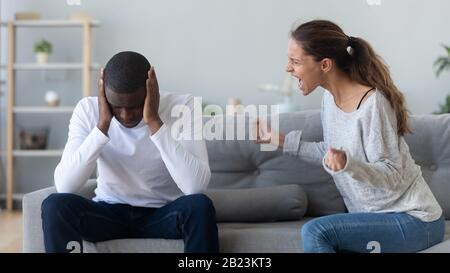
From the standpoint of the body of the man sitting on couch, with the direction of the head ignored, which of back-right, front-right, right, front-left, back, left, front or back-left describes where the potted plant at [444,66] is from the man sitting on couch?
back-left

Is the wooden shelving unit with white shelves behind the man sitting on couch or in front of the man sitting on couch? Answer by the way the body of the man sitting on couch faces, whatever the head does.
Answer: behind

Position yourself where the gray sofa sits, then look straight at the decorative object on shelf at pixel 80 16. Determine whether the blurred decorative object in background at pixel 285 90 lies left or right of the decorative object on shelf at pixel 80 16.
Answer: right

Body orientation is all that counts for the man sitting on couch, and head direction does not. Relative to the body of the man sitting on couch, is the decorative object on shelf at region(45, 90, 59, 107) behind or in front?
behind

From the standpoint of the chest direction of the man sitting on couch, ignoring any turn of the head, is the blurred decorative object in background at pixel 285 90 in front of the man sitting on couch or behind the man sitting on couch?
behind

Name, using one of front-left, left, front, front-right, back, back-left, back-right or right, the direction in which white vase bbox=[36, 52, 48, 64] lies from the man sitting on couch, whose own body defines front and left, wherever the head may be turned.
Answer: back

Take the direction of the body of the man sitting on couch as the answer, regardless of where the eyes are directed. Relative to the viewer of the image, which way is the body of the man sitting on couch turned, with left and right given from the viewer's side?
facing the viewer

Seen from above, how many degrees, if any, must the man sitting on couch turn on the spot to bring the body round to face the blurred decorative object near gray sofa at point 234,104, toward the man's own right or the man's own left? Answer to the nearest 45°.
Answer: approximately 180°

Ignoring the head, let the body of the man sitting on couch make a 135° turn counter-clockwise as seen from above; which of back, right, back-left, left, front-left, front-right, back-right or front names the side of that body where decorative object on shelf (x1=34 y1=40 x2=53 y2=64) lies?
front-left

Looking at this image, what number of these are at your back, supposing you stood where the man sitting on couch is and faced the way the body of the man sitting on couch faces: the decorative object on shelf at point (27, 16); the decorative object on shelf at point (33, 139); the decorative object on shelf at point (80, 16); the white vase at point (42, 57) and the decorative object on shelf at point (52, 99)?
5
